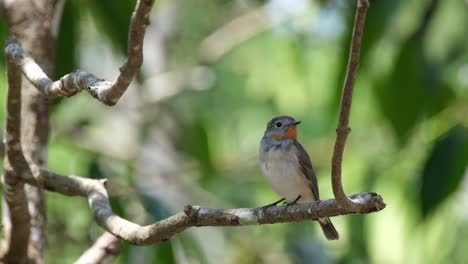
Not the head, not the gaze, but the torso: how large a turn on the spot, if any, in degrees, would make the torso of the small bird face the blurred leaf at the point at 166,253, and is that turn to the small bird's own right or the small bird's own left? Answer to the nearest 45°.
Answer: approximately 45° to the small bird's own right

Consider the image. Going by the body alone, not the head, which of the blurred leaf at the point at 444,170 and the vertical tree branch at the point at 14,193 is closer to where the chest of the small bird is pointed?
the vertical tree branch

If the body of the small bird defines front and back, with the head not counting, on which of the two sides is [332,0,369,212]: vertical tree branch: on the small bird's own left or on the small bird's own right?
on the small bird's own left

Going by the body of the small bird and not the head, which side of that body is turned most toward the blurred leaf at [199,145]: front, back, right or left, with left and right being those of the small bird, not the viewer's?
right

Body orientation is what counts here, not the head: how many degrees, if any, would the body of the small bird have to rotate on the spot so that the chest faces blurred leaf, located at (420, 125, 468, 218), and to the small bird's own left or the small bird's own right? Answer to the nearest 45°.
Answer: approximately 135° to the small bird's own left

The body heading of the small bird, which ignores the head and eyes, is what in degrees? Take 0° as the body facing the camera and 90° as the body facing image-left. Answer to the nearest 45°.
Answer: approximately 45°
